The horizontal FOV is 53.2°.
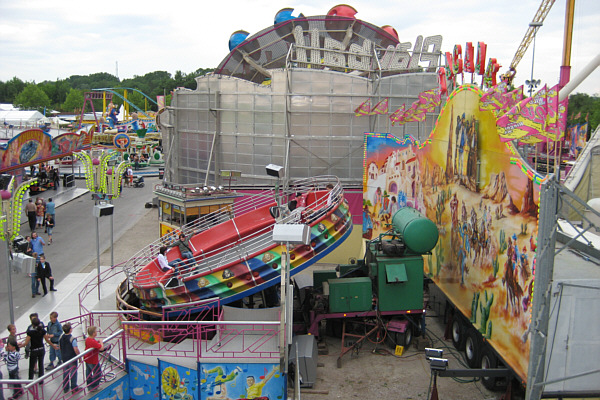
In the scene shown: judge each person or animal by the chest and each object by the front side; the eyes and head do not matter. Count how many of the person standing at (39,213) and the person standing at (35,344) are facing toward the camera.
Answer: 1

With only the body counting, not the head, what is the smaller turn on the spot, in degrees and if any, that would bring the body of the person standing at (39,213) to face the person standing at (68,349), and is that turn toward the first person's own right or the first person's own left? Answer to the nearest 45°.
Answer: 0° — they already face them

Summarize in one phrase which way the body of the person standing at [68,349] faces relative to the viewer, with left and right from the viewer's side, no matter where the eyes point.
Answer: facing away from the viewer and to the right of the viewer

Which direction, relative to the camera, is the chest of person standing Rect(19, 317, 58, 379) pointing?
away from the camera

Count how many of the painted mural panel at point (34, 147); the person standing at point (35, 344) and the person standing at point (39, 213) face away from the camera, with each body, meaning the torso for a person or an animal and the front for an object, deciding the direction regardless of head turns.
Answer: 1

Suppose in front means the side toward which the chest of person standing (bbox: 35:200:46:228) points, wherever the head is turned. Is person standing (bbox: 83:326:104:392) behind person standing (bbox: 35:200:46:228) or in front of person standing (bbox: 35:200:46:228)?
in front
